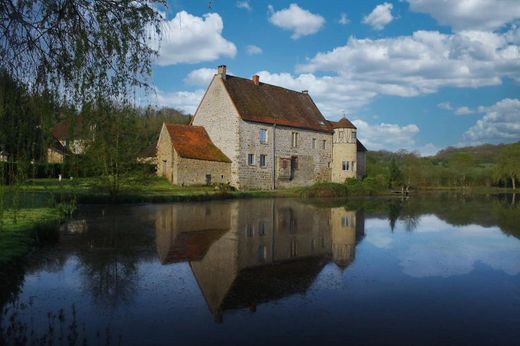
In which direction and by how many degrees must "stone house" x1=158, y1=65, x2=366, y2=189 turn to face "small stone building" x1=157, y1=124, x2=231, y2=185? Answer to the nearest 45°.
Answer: approximately 90° to its right

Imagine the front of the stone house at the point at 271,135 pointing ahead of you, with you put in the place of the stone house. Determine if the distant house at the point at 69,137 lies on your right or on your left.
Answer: on your right

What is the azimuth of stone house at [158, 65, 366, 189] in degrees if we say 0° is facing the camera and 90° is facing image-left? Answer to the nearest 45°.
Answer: approximately 315°

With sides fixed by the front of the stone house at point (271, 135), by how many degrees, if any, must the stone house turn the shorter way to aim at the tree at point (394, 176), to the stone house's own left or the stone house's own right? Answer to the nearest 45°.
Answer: approximately 90° to the stone house's own left
